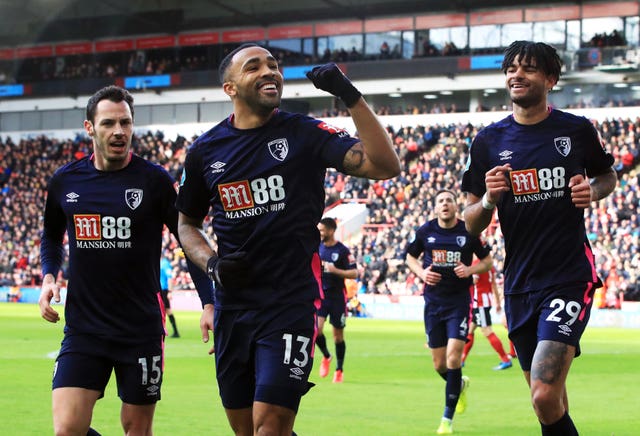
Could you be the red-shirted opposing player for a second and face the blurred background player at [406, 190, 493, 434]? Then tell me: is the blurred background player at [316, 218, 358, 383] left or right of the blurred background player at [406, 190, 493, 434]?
right

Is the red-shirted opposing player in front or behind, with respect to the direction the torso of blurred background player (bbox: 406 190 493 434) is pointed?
behind

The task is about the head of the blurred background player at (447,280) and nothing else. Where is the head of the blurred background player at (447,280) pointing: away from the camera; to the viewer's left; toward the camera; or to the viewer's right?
toward the camera

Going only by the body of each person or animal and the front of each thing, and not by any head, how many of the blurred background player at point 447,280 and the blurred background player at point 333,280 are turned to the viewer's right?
0

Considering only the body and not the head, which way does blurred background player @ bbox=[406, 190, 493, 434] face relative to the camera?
toward the camera

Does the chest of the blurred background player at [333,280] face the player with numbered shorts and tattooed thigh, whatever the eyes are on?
no

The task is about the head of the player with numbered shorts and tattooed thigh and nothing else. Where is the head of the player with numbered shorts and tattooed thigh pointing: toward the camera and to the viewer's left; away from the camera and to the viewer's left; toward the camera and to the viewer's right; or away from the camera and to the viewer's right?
toward the camera and to the viewer's left

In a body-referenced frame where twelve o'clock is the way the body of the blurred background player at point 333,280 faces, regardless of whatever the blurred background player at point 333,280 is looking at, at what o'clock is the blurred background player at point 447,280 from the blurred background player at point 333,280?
the blurred background player at point 447,280 is roughly at 10 o'clock from the blurred background player at point 333,280.

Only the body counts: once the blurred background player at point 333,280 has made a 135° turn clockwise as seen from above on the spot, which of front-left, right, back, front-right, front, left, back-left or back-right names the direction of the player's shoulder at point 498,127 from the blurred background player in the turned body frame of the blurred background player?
back

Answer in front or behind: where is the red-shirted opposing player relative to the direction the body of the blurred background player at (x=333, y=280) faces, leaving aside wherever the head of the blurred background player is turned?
behind

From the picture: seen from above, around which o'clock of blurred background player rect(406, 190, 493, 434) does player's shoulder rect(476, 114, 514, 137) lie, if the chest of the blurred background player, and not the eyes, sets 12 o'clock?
The player's shoulder is roughly at 12 o'clock from the blurred background player.
